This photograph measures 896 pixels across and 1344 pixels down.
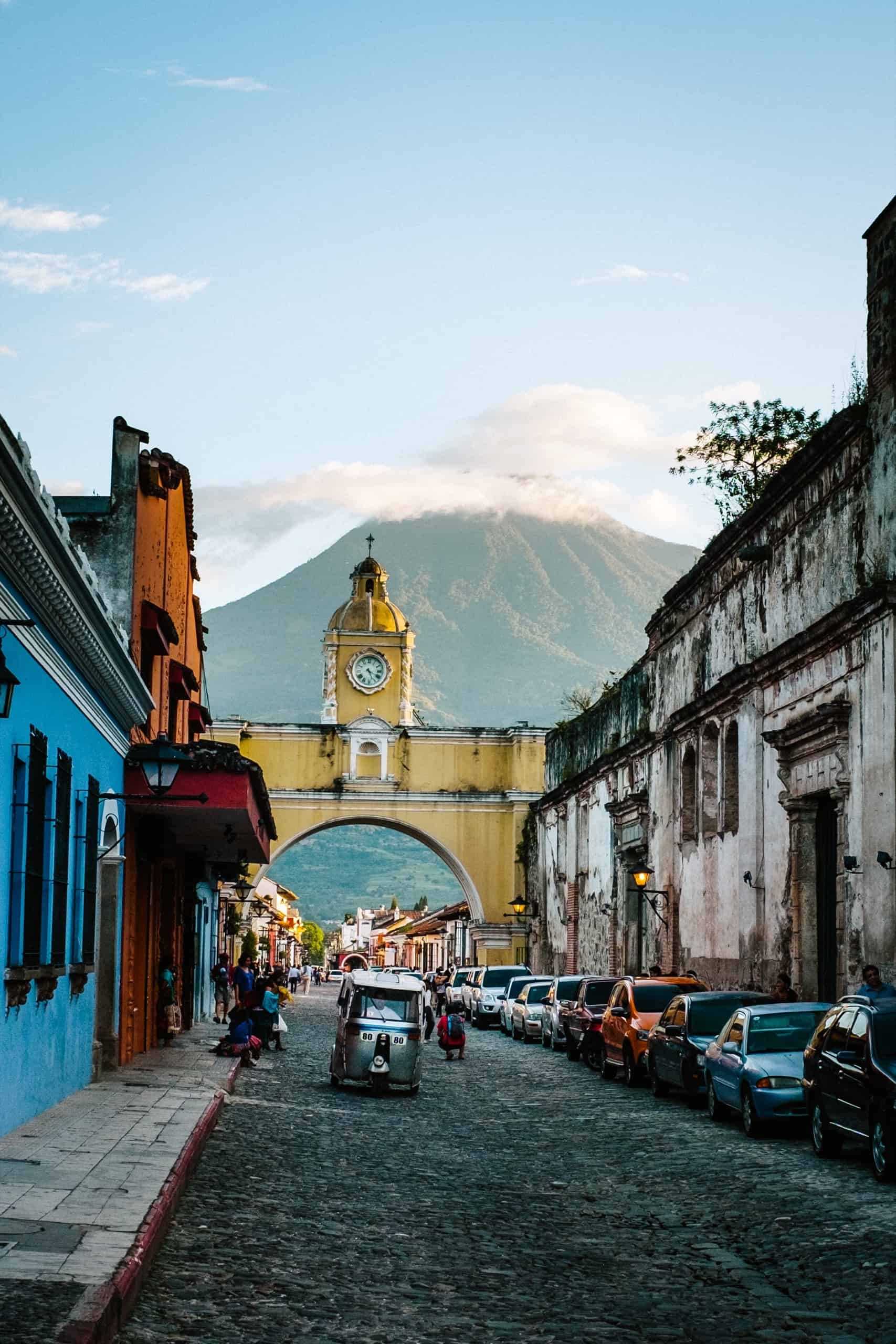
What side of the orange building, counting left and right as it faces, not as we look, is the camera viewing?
right

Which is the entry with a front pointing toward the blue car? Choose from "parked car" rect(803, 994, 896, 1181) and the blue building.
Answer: the blue building

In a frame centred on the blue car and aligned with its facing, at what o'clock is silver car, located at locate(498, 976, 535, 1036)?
The silver car is roughly at 7 o'clock from the blue car.

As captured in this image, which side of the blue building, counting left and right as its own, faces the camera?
right

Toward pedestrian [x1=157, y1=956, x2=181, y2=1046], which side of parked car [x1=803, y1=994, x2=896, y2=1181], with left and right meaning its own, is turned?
back

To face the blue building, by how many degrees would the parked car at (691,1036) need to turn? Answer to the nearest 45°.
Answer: approximately 90° to its right

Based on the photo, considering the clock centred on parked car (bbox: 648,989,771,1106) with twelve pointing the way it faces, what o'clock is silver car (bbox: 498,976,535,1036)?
The silver car is roughly at 7 o'clock from the parked car.

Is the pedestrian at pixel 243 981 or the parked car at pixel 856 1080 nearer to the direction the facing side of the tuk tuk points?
the parked car

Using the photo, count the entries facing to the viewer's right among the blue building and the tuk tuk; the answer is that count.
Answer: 1

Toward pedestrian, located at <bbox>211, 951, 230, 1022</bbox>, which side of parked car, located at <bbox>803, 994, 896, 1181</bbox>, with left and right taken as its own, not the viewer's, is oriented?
back
